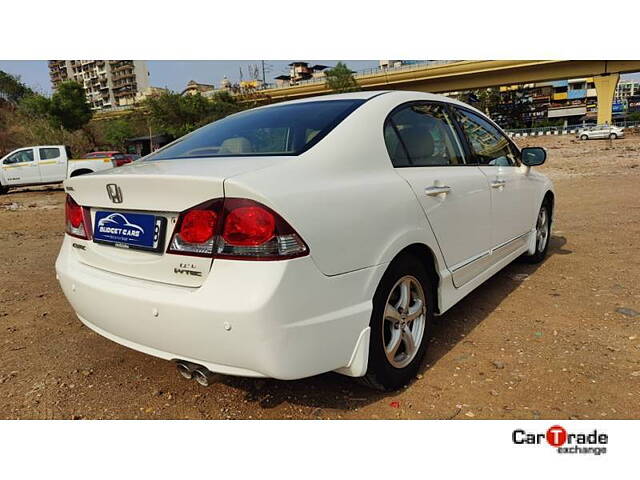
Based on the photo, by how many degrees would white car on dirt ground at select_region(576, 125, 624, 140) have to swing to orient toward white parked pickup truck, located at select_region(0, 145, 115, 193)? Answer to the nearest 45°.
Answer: approximately 45° to its left

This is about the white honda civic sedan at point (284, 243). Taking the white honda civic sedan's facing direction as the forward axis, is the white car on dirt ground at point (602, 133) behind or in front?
in front

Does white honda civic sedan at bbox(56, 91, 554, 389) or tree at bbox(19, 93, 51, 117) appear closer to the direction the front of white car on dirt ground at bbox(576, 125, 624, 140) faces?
the tree

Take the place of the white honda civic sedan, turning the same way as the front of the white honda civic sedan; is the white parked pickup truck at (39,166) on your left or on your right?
on your left

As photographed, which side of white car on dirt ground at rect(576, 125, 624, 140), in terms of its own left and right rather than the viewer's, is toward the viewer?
left

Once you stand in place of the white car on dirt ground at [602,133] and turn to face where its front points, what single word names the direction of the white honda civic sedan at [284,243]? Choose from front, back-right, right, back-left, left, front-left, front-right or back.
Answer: left

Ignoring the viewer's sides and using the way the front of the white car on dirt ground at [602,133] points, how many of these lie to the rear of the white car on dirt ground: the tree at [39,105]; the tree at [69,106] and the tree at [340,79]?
0

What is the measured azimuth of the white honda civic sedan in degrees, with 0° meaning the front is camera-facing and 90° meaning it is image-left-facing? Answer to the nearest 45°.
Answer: approximately 225°

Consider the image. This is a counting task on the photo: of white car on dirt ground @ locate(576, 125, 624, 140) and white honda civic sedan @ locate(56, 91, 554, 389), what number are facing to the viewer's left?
1

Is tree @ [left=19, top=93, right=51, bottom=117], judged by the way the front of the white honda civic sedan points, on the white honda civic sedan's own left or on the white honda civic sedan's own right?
on the white honda civic sedan's own left

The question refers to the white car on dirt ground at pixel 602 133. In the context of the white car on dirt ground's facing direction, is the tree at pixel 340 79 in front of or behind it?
in front

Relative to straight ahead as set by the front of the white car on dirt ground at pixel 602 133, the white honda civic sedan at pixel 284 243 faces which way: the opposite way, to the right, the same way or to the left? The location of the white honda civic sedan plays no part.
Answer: to the right
